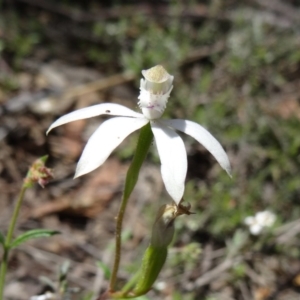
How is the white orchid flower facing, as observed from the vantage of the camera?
facing the viewer
